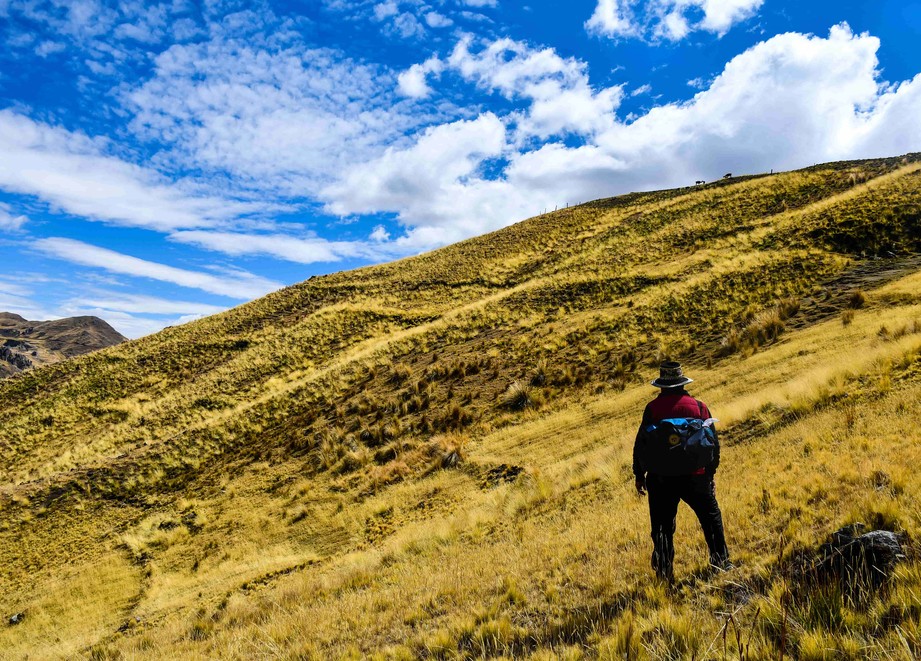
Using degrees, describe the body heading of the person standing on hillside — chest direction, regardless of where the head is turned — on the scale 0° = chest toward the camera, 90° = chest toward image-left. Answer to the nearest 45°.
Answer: approximately 180°

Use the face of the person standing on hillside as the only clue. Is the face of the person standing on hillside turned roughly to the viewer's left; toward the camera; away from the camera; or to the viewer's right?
away from the camera

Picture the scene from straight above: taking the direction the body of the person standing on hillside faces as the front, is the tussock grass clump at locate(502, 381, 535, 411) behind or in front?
in front
